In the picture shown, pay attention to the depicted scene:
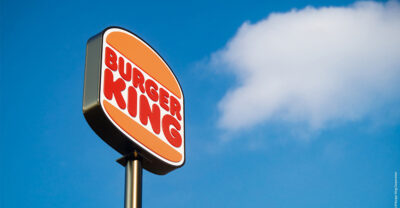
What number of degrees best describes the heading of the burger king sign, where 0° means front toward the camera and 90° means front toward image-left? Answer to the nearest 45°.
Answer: approximately 315°
